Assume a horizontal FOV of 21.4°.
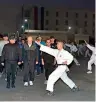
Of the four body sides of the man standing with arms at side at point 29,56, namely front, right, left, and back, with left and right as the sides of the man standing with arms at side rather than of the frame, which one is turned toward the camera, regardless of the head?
front

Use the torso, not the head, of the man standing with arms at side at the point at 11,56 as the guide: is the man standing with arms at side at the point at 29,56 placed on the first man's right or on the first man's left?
on the first man's left

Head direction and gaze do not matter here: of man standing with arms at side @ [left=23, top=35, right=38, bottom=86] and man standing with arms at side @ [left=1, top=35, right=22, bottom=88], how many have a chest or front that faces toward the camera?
2

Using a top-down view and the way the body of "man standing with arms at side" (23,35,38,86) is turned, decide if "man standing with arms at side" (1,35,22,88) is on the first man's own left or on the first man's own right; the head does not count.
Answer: on the first man's own right

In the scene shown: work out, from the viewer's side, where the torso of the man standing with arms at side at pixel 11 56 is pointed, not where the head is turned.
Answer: toward the camera

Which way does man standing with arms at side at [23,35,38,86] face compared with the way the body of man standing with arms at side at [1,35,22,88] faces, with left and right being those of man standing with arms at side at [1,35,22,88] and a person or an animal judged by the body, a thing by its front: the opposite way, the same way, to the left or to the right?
the same way
